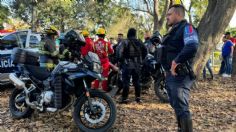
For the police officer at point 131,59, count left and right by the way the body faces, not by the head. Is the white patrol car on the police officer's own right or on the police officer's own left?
on the police officer's own left

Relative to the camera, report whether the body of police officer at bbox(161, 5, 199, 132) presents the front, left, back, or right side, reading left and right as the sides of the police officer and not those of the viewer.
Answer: left

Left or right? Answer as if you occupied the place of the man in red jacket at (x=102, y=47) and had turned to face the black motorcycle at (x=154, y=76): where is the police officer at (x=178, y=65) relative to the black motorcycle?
right

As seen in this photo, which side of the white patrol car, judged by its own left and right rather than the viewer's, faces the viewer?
left

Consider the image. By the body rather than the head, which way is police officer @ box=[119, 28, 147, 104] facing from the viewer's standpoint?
away from the camera

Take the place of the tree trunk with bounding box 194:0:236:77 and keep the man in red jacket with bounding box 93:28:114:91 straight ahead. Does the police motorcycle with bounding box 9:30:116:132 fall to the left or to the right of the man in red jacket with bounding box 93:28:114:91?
left

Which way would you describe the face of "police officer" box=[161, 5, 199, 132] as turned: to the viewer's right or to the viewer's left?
to the viewer's left
